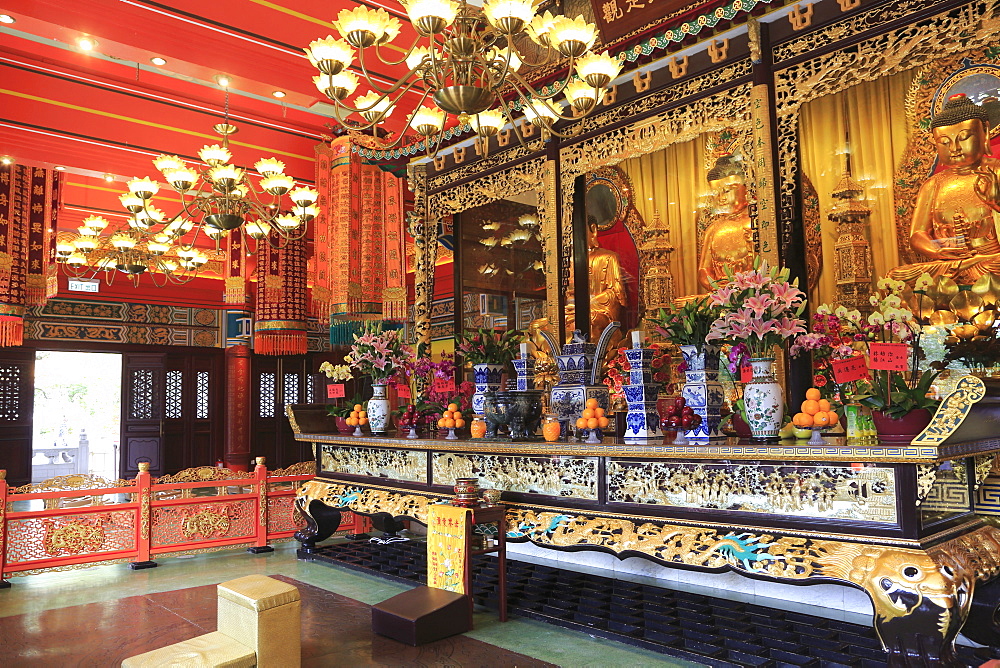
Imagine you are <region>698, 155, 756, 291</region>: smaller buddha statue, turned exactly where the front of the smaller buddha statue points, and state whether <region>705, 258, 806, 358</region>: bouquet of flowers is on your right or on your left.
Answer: on your left

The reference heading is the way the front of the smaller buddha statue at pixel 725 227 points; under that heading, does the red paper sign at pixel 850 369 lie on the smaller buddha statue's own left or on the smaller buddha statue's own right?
on the smaller buddha statue's own left

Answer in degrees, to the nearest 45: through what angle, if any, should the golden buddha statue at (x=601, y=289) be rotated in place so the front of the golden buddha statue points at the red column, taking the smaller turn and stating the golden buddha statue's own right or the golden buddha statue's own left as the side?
approximately 90° to the golden buddha statue's own right

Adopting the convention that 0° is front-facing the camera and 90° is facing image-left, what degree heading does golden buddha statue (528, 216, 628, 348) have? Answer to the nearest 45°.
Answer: approximately 45°

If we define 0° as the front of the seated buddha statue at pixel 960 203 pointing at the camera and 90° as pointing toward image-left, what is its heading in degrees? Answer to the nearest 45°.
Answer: approximately 45°

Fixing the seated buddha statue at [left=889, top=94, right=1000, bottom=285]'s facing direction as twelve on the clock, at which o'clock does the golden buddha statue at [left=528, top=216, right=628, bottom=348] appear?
The golden buddha statue is roughly at 2 o'clock from the seated buddha statue.
